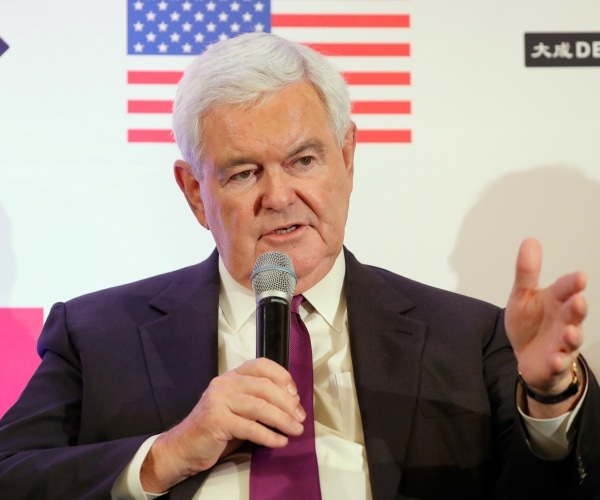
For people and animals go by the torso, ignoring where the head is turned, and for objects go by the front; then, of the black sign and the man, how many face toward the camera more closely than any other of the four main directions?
2

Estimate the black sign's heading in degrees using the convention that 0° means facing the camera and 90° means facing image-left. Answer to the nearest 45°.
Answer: approximately 0°

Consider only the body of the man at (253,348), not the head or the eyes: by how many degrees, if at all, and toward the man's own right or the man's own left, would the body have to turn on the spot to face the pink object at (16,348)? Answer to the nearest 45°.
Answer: approximately 135° to the man's own right

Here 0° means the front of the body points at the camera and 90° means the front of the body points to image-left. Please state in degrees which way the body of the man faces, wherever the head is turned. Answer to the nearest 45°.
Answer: approximately 0°

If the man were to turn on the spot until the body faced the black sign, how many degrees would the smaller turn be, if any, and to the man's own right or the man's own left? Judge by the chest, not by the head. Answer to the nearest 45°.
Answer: approximately 135° to the man's own left

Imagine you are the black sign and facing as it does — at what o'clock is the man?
The man is roughly at 1 o'clock from the black sign.
